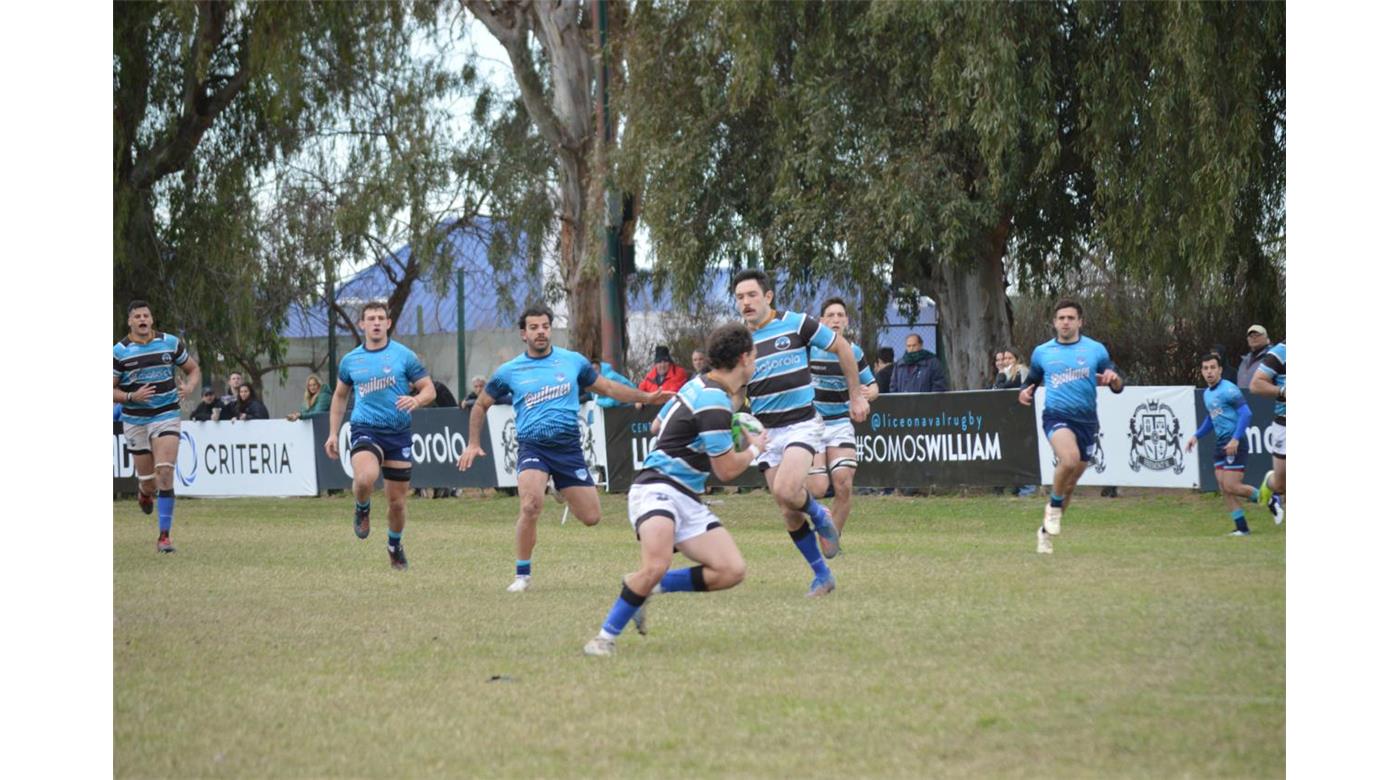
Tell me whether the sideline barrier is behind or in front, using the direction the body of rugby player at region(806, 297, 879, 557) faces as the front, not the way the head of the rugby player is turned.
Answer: behind

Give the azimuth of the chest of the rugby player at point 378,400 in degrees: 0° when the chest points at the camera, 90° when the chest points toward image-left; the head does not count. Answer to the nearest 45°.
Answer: approximately 0°

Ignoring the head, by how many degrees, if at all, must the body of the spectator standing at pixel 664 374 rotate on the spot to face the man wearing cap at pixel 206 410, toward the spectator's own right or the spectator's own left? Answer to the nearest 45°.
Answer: approximately 135° to the spectator's own right

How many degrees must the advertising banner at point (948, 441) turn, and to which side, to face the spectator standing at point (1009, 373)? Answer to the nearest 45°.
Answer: approximately 135° to its left

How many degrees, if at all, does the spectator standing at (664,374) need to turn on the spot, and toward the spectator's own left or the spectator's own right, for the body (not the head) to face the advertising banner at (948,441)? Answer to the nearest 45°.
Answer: approximately 90° to the spectator's own left

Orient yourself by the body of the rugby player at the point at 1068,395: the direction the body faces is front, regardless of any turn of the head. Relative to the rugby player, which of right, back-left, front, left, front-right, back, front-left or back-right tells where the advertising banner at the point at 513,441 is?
back-right
